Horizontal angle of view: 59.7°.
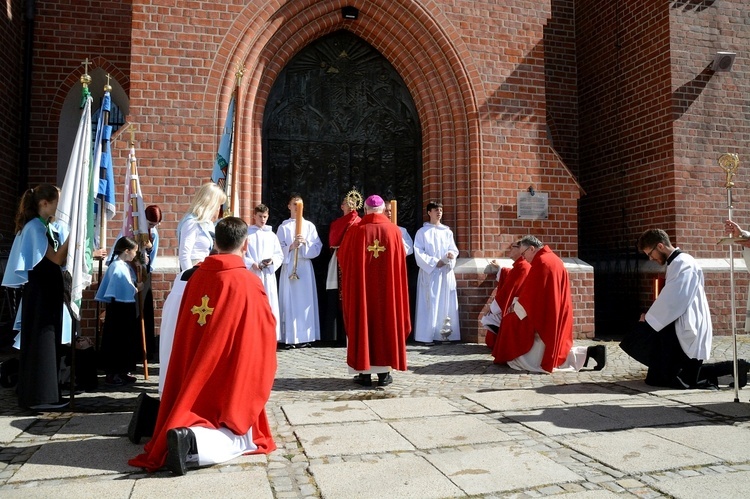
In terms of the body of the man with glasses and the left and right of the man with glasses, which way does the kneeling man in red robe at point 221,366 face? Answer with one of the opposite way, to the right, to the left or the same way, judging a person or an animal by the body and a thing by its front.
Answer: to the right

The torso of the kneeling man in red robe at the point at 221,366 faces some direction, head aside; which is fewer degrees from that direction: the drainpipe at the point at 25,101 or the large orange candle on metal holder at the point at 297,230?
the large orange candle on metal holder

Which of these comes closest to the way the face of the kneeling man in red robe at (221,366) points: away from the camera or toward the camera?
away from the camera

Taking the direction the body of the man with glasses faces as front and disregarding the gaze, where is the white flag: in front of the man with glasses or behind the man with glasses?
in front

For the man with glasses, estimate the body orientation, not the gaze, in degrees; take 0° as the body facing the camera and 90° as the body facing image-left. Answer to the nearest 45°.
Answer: approximately 90°

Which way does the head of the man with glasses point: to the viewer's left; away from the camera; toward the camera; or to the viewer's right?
to the viewer's left

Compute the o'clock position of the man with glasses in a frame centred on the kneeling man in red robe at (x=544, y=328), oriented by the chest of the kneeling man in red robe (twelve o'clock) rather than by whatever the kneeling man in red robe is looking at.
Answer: The man with glasses is roughly at 7 o'clock from the kneeling man in red robe.

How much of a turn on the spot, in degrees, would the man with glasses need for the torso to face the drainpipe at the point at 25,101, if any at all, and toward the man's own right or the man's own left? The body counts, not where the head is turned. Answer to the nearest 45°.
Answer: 0° — they already face it

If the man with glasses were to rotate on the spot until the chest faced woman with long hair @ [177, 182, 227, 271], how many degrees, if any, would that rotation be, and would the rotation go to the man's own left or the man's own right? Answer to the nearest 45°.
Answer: approximately 45° to the man's own left

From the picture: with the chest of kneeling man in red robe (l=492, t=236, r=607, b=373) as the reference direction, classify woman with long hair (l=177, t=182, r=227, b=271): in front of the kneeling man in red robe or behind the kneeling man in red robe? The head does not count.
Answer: in front

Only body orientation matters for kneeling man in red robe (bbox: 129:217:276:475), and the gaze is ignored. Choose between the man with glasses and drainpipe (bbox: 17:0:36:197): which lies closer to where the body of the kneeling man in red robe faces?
the man with glasses

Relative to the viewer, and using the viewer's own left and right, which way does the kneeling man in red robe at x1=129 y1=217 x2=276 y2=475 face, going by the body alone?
facing away from the viewer and to the right of the viewer

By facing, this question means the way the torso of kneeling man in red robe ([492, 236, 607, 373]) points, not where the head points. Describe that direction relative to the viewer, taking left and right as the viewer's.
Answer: facing to the left of the viewer
